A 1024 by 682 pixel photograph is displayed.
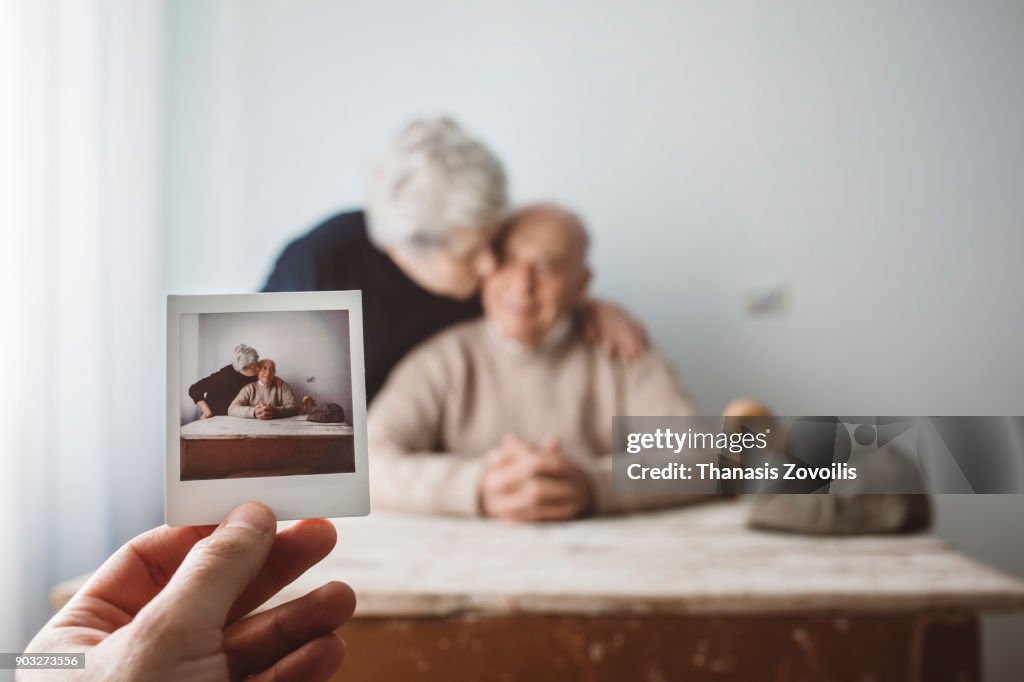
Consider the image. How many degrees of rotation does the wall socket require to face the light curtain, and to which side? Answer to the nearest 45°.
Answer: approximately 45° to its right

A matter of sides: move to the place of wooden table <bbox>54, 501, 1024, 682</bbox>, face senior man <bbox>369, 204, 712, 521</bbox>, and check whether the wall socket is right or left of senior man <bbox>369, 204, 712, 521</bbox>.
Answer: right

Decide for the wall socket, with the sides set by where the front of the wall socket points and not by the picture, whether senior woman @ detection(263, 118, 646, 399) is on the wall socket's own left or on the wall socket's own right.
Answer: on the wall socket's own right

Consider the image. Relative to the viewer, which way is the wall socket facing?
toward the camera

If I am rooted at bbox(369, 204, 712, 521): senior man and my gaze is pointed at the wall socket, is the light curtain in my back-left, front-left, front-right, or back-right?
back-left

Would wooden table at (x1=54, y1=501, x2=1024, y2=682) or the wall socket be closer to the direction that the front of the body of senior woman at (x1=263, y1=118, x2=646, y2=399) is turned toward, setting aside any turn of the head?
the wooden table

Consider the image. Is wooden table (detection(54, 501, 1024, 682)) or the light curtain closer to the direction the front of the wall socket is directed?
the wooden table

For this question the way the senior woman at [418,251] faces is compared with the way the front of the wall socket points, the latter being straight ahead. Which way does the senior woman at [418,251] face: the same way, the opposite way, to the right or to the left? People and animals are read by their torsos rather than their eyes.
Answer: to the left

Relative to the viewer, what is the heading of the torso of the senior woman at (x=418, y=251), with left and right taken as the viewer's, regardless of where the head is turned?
facing the viewer and to the right of the viewer

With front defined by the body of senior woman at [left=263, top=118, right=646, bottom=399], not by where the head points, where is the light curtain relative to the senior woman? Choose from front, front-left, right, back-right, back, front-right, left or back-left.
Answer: back-right

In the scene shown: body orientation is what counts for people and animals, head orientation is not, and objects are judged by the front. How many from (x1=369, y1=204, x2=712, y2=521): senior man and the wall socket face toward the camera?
2

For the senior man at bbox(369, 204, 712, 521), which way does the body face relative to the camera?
toward the camera
